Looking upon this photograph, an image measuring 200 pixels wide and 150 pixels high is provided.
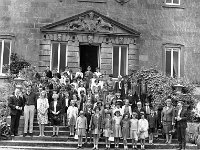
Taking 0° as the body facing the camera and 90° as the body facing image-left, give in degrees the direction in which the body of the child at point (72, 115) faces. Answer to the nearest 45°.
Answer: approximately 0°

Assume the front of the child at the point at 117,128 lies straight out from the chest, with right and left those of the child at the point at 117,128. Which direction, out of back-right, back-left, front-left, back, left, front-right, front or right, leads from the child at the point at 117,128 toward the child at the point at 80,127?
right

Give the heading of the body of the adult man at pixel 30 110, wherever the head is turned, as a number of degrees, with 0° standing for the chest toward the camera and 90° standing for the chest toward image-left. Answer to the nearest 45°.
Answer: approximately 0°

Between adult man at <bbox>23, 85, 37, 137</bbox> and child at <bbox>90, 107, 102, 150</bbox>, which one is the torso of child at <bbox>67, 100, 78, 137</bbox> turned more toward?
the child

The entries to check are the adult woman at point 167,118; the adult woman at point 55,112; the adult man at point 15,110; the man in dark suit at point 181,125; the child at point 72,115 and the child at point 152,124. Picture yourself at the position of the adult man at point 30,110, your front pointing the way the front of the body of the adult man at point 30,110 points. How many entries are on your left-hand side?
5

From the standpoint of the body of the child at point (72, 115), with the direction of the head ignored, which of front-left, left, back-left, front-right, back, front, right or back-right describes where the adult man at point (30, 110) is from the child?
right

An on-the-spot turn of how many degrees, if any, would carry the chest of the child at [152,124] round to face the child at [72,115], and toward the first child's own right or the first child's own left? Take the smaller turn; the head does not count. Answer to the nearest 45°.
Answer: approximately 90° to the first child's own right

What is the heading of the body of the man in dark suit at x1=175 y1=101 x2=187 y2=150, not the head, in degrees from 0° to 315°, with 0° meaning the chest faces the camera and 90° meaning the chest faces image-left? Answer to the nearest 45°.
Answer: approximately 45°

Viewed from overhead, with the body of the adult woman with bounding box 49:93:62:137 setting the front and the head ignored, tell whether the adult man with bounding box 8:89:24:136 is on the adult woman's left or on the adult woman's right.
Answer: on the adult woman's right

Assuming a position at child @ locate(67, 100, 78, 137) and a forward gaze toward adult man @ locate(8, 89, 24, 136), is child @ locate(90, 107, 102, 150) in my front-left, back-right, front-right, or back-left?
back-left
